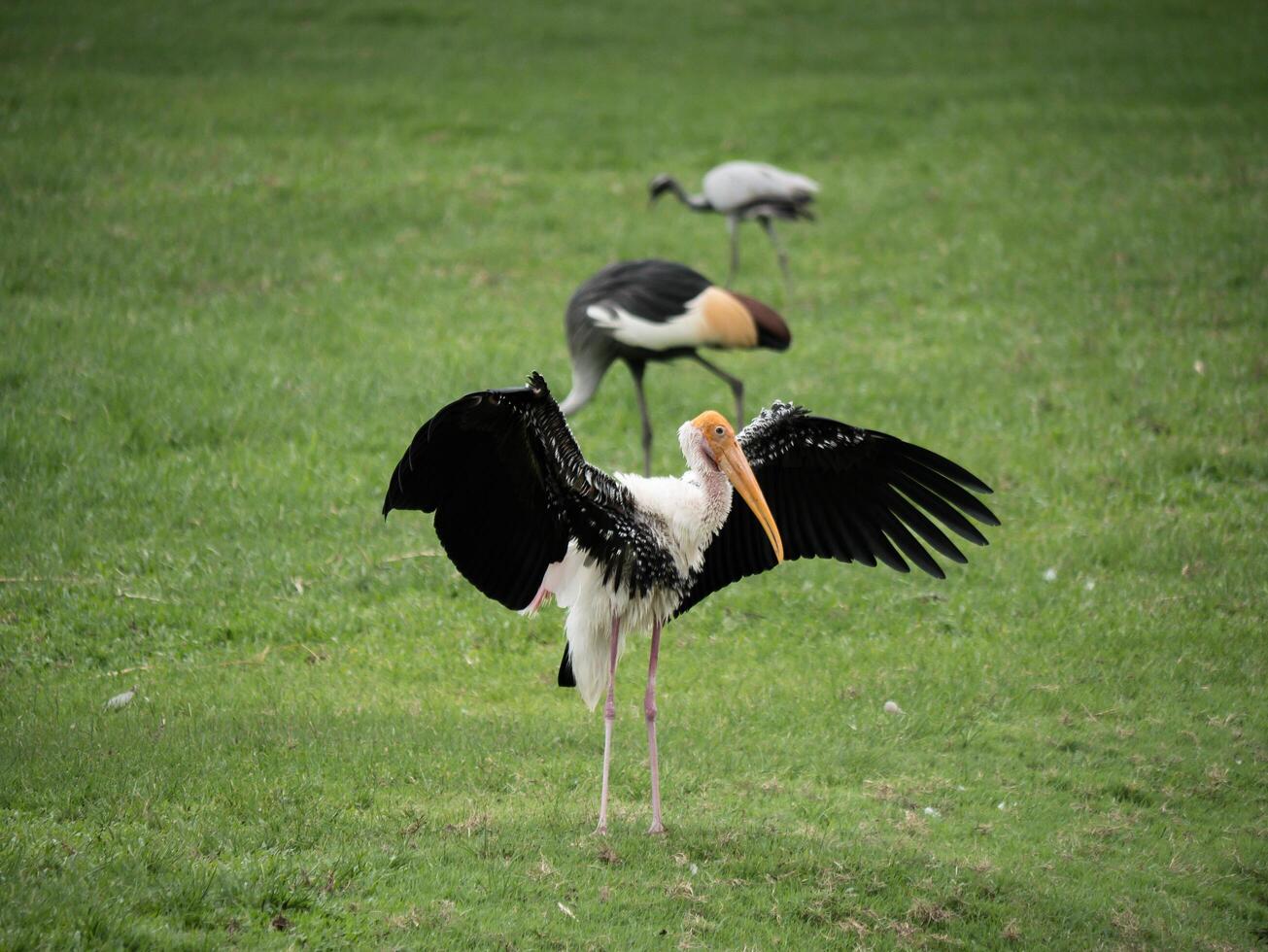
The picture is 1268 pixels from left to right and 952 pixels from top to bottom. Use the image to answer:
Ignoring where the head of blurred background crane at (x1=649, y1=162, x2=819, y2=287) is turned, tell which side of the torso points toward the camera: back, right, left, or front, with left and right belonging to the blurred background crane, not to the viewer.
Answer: left

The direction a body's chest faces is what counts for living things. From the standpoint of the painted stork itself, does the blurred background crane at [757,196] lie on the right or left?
on its left

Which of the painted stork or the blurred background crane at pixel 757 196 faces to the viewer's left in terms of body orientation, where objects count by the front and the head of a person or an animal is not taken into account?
the blurred background crane

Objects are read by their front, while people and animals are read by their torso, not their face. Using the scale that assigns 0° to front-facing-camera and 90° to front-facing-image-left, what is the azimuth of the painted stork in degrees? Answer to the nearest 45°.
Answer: approximately 315°

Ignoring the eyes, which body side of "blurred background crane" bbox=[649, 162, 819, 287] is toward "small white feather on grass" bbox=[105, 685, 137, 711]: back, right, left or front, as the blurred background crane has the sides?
left

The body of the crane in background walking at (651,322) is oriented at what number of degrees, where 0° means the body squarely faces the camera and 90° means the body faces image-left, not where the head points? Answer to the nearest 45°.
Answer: approximately 90°

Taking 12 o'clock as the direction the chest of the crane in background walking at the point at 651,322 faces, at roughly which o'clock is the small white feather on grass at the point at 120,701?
The small white feather on grass is roughly at 10 o'clock from the crane in background walking.

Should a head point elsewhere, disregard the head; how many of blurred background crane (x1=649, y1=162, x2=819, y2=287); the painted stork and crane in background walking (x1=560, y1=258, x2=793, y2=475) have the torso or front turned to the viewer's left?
2
